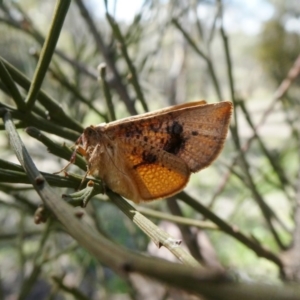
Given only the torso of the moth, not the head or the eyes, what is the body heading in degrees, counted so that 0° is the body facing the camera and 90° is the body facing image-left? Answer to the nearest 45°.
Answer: approximately 90°
